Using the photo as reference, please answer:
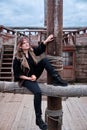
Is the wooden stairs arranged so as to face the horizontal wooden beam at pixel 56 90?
yes

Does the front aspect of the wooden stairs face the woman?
yes

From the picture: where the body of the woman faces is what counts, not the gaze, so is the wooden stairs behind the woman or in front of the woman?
behind

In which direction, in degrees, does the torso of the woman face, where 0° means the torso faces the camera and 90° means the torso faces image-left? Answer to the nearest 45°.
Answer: approximately 315°

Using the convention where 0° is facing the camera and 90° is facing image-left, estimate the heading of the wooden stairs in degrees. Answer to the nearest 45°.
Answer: approximately 0°
